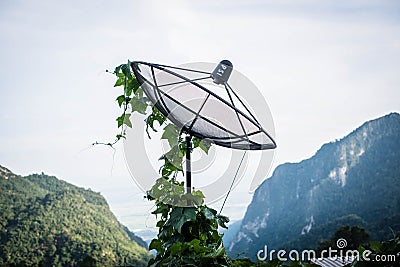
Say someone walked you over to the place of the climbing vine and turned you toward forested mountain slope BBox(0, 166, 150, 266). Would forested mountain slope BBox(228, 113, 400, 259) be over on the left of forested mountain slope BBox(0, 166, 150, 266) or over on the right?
right

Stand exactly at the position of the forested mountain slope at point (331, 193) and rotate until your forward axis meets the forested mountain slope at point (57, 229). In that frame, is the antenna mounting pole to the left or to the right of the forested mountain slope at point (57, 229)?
left

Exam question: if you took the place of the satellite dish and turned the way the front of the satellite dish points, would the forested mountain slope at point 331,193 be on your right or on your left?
on your left
